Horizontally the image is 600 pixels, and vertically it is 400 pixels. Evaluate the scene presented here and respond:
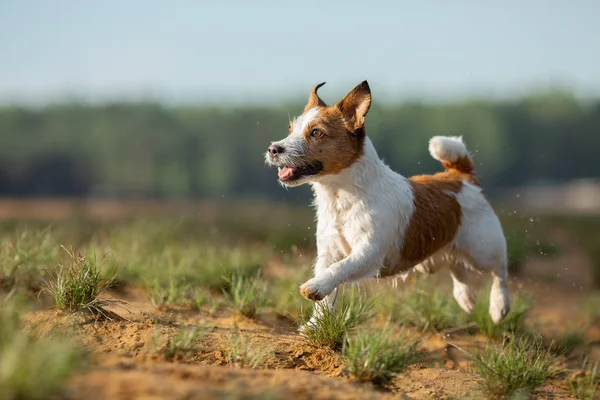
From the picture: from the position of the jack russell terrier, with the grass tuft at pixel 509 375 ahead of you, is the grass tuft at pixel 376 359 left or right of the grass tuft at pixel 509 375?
right

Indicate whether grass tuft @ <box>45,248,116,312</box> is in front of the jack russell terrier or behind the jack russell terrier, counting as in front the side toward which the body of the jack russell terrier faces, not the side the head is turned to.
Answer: in front

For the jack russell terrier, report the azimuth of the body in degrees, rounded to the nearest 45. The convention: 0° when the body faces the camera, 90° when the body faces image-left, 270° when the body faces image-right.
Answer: approximately 45°

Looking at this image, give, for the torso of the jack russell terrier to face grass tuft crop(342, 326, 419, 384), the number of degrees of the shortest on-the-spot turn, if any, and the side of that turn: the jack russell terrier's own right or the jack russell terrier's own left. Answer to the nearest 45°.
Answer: approximately 45° to the jack russell terrier's own left

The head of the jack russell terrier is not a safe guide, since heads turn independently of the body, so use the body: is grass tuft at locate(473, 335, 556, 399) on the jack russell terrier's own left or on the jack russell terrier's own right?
on the jack russell terrier's own left
